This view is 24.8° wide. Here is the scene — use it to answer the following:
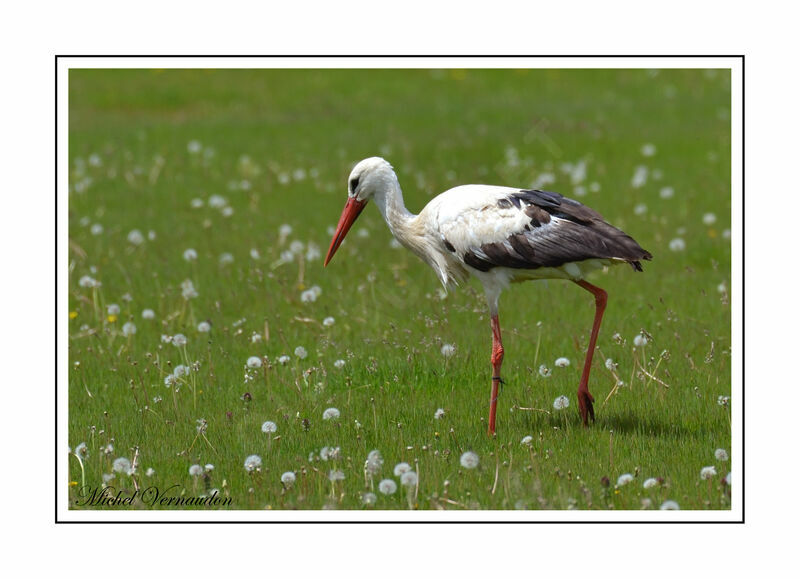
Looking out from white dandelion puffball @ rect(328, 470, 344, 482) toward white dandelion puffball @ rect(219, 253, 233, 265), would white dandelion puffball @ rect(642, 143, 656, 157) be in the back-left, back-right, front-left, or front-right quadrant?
front-right

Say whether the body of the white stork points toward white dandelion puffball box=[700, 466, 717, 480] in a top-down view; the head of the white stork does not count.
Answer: no

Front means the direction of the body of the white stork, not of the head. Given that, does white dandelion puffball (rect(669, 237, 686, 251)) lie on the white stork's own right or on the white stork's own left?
on the white stork's own right

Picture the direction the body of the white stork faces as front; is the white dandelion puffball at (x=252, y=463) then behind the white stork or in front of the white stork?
in front

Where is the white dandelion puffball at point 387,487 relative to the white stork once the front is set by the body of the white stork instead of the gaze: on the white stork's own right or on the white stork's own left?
on the white stork's own left

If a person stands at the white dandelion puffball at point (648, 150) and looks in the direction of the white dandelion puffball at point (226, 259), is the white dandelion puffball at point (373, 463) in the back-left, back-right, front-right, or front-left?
front-left

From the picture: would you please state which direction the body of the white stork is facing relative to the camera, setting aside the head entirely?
to the viewer's left

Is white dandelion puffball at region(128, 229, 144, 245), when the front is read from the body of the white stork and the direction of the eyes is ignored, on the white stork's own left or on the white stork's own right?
on the white stork's own right

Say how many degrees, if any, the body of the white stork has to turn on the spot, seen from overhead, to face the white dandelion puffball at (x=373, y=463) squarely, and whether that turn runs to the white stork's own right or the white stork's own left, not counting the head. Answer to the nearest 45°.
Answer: approximately 45° to the white stork's own left

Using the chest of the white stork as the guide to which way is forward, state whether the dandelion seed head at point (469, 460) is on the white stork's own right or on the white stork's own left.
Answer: on the white stork's own left

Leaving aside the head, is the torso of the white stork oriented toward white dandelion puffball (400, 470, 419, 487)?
no
